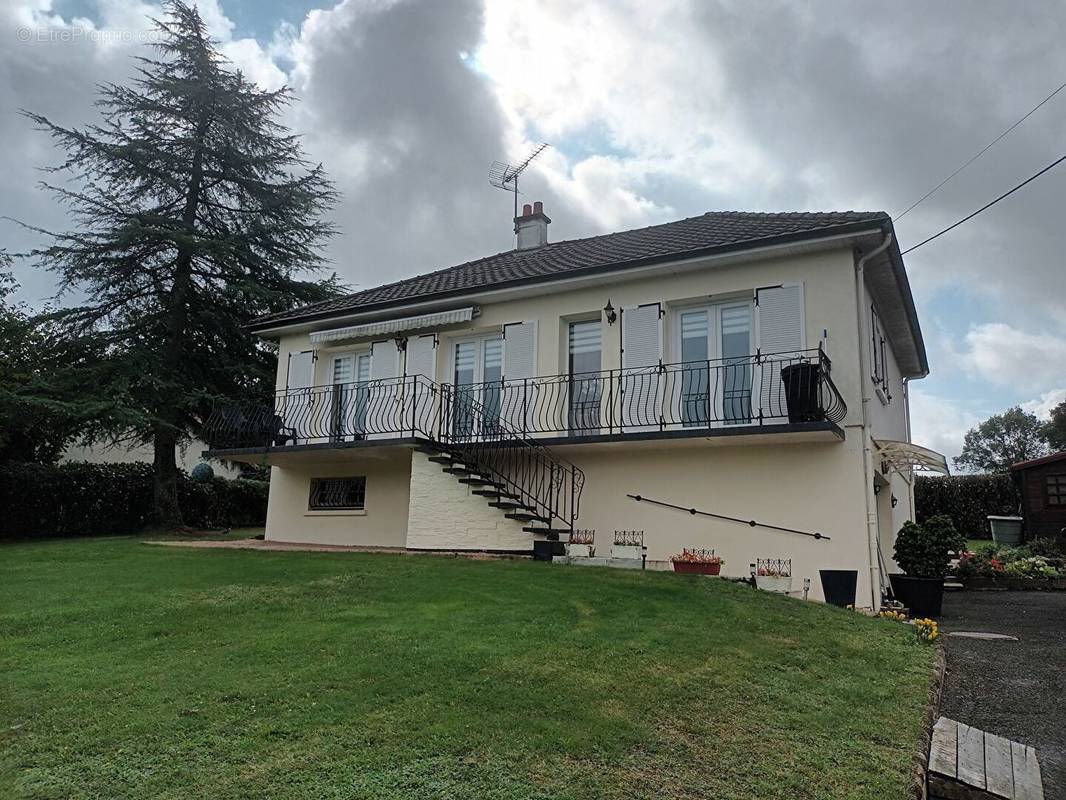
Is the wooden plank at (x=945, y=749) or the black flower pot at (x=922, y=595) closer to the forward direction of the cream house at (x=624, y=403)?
the wooden plank

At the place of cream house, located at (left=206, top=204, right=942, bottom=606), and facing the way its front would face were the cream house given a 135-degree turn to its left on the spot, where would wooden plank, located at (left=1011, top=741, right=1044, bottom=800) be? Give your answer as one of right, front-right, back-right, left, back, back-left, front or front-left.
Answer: right

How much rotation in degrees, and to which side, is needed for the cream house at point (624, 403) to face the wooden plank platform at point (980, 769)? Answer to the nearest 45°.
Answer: approximately 45° to its left

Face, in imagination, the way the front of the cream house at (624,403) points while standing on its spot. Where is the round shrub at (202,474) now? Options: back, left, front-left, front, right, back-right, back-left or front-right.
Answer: right

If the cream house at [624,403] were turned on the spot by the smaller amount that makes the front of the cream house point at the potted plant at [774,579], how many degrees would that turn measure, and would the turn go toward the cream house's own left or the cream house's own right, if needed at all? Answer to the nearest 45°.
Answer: approximately 90° to the cream house's own left

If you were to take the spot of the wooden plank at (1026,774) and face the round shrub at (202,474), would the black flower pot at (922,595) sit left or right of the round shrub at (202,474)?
right

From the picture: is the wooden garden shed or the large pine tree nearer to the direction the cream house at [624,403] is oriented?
the large pine tree

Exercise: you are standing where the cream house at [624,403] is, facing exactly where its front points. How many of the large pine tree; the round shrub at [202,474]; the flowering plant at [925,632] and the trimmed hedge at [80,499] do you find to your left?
1

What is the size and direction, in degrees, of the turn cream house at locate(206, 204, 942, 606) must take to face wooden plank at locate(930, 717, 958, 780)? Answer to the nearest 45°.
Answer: approximately 45° to its left

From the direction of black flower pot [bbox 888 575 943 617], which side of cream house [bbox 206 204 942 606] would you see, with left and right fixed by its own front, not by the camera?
left

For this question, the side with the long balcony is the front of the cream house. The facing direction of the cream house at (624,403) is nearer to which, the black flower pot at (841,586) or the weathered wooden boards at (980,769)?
the weathered wooden boards

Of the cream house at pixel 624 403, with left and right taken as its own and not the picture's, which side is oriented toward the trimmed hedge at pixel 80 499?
right

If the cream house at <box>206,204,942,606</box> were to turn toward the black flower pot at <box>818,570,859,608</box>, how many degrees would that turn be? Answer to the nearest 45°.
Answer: approximately 90° to its left

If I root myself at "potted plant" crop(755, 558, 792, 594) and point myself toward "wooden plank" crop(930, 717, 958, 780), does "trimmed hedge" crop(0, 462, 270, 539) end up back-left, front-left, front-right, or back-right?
back-right

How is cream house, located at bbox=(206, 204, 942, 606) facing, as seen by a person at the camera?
facing the viewer and to the left of the viewer

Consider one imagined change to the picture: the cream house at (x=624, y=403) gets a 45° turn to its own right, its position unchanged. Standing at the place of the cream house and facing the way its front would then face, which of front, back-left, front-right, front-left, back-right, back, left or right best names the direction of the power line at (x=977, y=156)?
back
